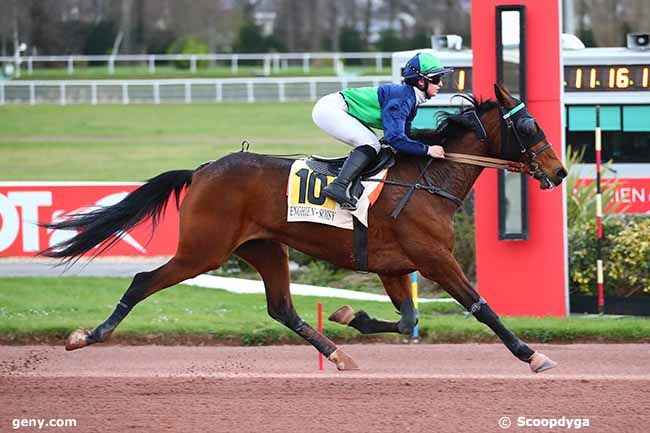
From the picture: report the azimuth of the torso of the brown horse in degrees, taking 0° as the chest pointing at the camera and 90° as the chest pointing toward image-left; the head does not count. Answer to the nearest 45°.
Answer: approximately 270°

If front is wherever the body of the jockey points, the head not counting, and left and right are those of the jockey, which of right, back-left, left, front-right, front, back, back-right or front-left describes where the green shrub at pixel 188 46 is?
left

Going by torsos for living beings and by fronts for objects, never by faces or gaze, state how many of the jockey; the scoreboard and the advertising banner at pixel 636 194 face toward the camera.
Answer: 2

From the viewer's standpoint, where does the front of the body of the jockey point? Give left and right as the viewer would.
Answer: facing to the right of the viewer

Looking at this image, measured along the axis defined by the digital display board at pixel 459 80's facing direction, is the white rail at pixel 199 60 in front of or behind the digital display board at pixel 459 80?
behind

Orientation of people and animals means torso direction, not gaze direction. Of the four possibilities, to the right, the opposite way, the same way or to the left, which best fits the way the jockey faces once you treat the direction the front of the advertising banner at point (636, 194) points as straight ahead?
to the left

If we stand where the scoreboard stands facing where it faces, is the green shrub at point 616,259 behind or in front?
in front

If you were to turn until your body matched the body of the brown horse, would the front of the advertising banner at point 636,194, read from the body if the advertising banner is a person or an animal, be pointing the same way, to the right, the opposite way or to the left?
to the right

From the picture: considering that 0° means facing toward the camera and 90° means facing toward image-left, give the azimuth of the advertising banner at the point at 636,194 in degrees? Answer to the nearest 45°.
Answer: approximately 0°

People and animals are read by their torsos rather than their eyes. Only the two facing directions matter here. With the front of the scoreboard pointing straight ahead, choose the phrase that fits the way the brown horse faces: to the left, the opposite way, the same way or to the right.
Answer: to the left

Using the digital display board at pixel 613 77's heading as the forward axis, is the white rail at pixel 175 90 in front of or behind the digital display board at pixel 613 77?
behind
